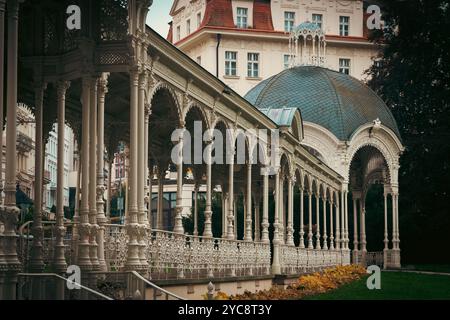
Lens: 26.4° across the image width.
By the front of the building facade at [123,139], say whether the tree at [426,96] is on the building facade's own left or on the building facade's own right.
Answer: on the building facade's own left
